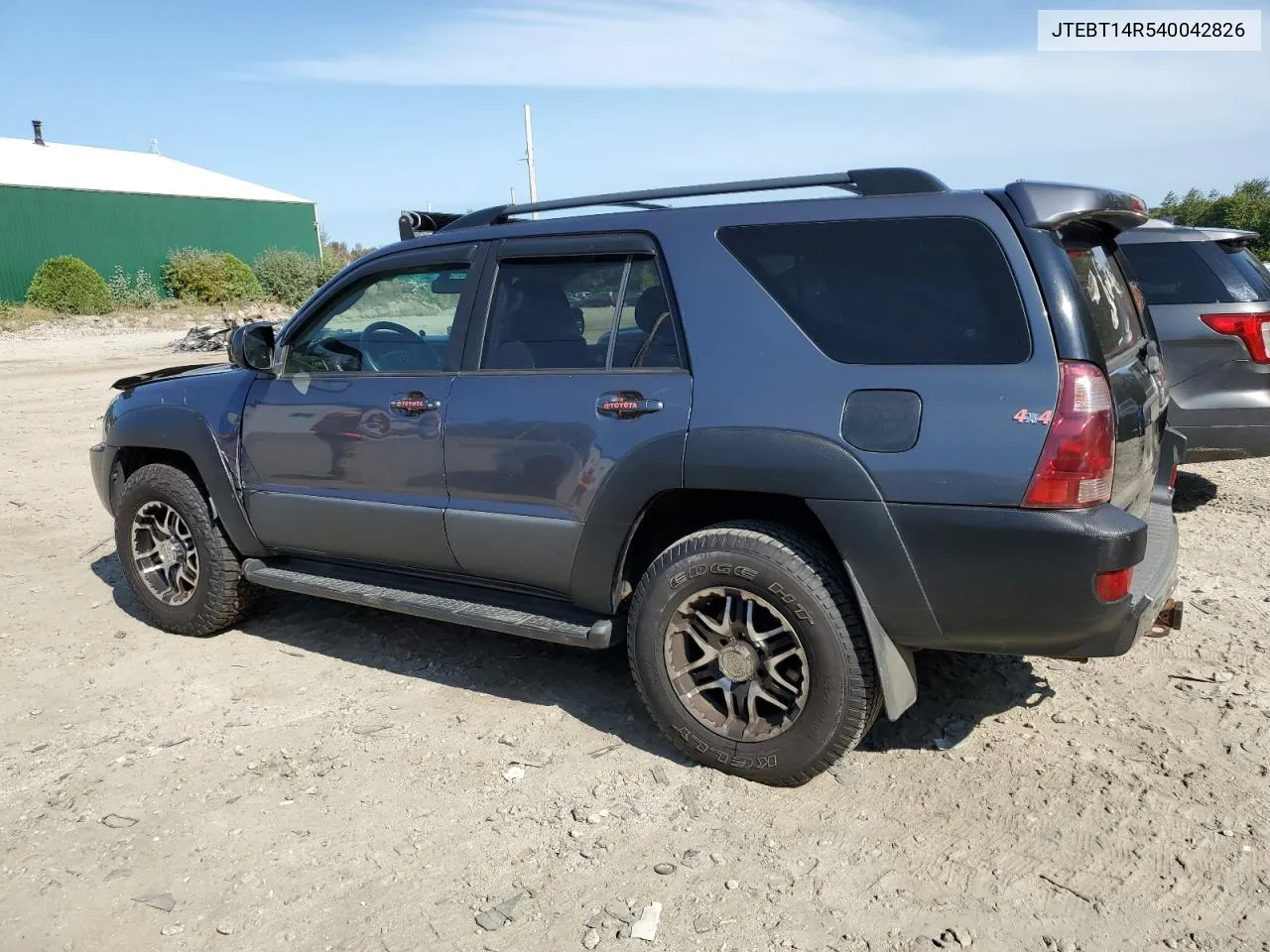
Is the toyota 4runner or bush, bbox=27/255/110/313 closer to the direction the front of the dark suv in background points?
the bush

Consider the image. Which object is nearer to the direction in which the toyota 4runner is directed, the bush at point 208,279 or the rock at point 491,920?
the bush

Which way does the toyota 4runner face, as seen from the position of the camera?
facing away from the viewer and to the left of the viewer

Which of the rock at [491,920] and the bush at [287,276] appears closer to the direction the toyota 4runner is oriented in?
the bush

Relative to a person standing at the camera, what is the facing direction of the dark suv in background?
facing away from the viewer and to the left of the viewer

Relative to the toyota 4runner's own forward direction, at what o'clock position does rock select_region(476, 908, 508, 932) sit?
The rock is roughly at 9 o'clock from the toyota 4runner.

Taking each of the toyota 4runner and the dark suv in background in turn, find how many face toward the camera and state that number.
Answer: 0

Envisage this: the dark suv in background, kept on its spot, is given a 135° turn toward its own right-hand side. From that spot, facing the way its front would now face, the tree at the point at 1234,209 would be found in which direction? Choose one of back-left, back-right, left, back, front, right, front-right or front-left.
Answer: left

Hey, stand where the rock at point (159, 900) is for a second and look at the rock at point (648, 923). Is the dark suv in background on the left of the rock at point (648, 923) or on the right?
left

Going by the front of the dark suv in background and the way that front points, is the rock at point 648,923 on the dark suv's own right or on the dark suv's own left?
on the dark suv's own left
